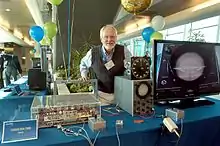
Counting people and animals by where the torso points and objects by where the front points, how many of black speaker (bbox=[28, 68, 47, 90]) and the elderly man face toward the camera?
2

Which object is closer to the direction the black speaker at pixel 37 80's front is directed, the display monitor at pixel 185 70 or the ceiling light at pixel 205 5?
the display monitor

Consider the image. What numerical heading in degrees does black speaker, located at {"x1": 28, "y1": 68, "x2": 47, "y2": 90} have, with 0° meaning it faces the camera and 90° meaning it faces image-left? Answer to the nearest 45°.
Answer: approximately 0°

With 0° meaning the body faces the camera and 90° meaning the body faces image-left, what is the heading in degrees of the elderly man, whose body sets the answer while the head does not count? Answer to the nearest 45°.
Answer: approximately 0°

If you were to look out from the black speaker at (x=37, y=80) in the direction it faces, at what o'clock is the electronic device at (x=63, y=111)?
The electronic device is roughly at 12 o'clock from the black speaker.

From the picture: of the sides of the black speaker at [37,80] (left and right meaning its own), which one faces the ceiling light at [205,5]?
left
